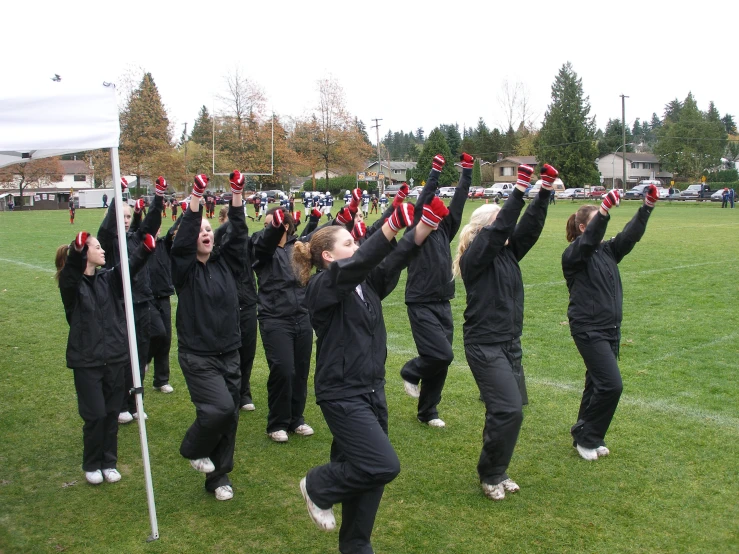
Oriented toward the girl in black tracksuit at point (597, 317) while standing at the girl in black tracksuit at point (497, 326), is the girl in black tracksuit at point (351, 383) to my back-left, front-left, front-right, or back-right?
back-right

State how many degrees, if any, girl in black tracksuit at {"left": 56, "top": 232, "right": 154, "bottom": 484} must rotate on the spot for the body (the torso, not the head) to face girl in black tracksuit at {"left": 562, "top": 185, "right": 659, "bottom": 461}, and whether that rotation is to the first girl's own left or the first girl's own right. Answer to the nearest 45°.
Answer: approximately 45° to the first girl's own left

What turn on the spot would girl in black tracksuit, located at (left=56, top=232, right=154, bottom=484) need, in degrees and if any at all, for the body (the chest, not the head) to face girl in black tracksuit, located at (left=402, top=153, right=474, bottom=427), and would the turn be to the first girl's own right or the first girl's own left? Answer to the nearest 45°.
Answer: approximately 45° to the first girl's own left

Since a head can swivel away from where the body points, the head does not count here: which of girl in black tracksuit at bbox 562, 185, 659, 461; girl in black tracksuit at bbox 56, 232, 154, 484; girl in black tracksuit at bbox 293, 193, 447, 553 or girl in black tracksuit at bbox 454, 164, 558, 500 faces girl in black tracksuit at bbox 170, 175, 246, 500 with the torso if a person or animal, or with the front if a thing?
girl in black tracksuit at bbox 56, 232, 154, 484

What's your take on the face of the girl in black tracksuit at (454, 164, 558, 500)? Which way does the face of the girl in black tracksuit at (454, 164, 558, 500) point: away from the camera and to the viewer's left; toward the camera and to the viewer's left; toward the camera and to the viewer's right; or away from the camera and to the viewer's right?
away from the camera and to the viewer's right
